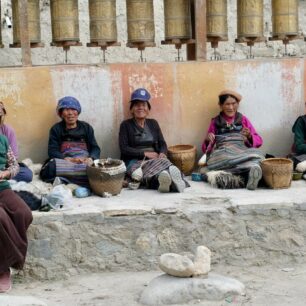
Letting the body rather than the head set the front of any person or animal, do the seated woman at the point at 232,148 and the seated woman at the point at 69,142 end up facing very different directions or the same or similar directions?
same or similar directions

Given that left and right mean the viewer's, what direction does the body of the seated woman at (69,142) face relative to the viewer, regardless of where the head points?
facing the viewer

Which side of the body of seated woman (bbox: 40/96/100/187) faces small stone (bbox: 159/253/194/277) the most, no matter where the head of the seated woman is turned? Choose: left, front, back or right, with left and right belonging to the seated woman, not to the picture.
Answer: front

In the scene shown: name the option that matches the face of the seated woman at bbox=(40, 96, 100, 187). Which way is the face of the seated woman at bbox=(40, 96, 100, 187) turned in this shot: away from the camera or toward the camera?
toward the camera

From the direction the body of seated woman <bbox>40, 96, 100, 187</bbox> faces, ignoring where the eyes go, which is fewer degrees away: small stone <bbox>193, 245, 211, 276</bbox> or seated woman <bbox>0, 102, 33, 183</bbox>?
the small stone

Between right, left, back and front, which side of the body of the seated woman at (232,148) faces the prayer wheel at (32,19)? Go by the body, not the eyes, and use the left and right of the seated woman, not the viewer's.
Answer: right

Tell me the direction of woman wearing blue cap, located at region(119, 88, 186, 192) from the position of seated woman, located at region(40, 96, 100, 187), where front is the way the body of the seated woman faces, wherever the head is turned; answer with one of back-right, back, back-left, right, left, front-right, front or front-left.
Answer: left

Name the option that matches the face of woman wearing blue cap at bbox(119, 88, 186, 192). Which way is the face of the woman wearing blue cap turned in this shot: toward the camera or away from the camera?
toward the camera

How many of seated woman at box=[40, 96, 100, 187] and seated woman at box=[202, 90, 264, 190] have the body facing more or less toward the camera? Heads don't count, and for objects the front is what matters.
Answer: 2

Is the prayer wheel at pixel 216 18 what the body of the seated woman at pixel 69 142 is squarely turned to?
no

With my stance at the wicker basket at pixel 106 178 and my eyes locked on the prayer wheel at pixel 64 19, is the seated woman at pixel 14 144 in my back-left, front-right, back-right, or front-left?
front-left

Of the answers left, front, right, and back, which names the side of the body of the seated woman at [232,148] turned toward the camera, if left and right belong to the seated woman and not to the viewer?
front

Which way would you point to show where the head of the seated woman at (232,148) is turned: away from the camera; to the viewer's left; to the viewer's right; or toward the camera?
toward the camera

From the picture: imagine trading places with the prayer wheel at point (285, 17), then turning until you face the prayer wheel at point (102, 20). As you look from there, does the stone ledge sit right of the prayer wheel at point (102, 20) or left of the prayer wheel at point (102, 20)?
left

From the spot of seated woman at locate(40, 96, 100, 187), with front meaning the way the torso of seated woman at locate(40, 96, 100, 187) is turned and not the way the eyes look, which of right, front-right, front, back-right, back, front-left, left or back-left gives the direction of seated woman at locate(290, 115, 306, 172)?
left
